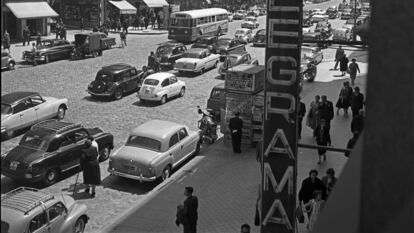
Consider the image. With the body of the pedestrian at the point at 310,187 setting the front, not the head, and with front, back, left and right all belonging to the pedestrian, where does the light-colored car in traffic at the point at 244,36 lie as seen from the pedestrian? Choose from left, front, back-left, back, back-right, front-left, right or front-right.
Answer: back

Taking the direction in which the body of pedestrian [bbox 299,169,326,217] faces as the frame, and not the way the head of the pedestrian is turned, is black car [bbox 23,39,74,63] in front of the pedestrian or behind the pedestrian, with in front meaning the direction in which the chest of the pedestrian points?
behind

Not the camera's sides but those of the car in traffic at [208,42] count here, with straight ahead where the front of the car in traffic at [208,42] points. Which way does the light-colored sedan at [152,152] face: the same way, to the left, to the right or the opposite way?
the opposite way

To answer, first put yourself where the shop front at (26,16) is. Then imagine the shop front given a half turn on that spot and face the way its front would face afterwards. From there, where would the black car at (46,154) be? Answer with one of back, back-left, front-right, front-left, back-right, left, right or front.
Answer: back-left

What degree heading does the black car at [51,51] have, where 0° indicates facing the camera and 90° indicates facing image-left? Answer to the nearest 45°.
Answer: approximately 45°

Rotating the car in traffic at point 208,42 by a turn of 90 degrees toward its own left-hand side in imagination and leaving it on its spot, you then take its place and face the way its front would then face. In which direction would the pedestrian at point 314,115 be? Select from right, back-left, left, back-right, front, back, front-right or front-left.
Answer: back-left

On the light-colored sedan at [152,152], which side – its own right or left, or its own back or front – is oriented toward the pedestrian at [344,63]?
front

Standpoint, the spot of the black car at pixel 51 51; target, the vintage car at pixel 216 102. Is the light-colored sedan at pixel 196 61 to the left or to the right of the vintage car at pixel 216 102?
left

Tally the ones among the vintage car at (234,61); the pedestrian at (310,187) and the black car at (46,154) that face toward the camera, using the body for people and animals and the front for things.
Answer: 1

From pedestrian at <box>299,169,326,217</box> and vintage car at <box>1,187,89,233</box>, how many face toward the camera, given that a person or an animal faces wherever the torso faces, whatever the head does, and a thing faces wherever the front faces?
1
